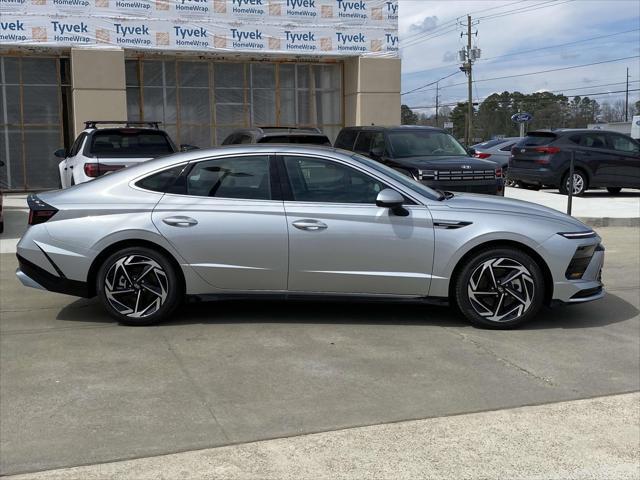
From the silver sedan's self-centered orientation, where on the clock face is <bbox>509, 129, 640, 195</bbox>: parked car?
The parked car is roughly at 10 o'clock from the silver sedan.

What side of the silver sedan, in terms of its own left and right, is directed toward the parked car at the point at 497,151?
left

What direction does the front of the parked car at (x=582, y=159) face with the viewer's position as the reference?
facing away from the viewer and to the right of the viewer

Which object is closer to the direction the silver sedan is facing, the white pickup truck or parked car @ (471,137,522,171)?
the parked car

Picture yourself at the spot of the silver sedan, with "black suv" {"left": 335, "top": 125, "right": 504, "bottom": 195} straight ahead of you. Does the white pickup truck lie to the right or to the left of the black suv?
left

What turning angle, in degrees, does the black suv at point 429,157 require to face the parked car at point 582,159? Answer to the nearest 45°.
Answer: approximately 90° to its left

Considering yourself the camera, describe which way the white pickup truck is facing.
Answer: facing away from the viewer

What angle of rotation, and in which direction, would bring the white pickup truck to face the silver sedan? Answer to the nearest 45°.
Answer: approximately 180°

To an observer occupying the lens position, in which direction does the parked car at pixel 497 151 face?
facing away from the viewer and to the right of the viewer

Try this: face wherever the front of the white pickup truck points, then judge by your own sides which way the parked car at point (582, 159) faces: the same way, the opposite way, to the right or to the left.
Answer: to the right

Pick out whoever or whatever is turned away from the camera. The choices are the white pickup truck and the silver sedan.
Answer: the white pickup truck

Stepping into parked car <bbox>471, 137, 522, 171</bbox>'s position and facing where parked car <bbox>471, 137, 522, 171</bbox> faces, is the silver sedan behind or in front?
behind

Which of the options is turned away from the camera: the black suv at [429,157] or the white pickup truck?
the white pickup truck

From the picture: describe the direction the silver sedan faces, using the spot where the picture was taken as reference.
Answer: facing to the right of the viewer
